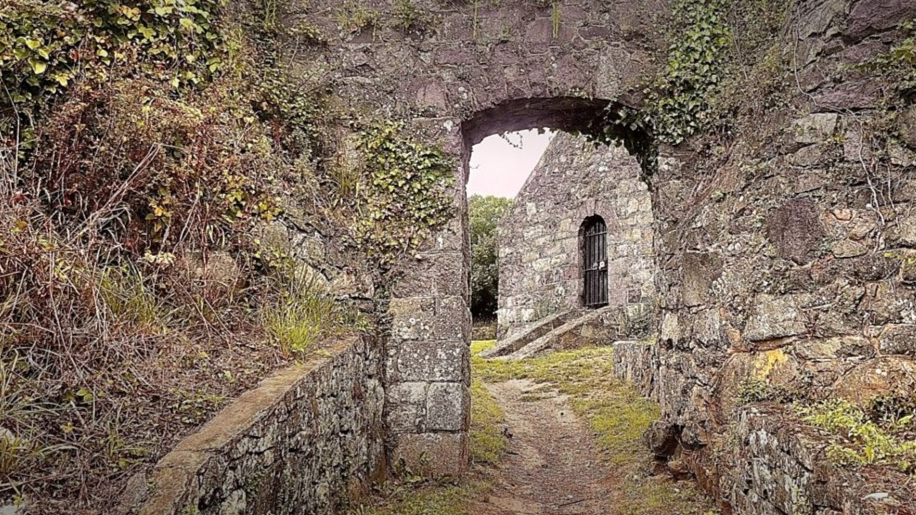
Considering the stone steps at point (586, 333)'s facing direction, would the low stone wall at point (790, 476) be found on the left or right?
on its left

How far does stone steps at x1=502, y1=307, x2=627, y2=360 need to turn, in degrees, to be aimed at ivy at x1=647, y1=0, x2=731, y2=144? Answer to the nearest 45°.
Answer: approximately 90° to its left

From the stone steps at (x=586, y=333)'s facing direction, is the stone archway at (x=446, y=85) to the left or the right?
on its left

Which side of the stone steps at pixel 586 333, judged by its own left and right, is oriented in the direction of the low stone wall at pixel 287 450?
left

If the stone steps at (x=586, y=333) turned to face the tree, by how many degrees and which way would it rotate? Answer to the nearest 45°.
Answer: approximately 90° to its right

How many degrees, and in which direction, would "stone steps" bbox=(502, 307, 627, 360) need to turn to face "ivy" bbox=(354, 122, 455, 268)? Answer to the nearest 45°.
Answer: approximately 90° to its left

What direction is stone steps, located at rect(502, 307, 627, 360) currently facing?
to the viewer's left

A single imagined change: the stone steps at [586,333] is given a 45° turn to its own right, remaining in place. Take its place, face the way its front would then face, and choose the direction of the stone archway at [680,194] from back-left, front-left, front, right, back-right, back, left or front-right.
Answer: back-left
